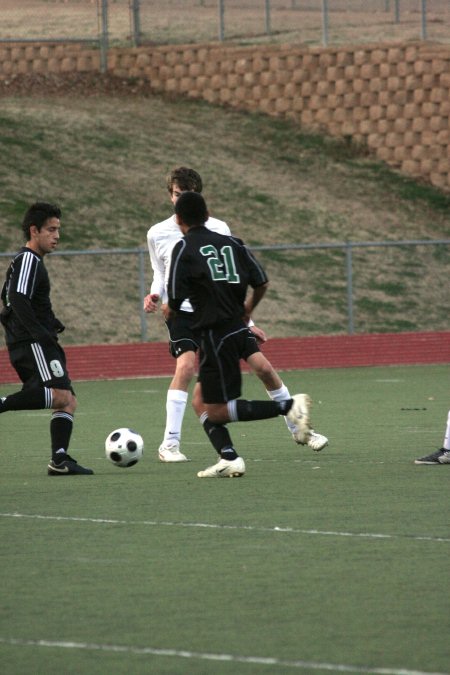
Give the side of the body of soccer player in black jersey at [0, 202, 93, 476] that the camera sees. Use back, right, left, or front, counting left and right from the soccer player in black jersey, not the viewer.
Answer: right

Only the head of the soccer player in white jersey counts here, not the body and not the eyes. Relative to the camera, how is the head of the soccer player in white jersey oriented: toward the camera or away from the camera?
toward the camera

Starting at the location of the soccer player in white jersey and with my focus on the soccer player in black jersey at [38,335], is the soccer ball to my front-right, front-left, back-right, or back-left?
front-left

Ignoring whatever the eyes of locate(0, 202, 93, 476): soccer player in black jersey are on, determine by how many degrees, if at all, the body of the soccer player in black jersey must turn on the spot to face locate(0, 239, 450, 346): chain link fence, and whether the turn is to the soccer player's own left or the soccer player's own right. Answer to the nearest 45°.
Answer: approximately 90° to the soccer player's own left

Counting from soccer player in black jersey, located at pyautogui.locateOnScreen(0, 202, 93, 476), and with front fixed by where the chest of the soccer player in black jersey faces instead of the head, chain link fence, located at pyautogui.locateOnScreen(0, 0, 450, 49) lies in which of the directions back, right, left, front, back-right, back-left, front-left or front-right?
left

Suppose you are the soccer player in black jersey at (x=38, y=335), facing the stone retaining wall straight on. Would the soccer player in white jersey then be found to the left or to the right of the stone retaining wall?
right

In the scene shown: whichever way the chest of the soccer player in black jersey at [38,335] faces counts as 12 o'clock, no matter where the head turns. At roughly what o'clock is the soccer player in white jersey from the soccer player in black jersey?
The soccer player in white jersey is roughly at 11 o'clock from the soccer player in black jersey.

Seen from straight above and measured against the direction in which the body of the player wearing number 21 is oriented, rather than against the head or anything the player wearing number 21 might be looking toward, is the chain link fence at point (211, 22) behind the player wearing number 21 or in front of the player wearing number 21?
in front

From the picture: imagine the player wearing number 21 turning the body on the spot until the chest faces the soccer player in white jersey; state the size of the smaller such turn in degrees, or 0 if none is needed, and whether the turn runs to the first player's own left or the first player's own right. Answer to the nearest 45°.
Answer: approximately 45° to the first player's own right

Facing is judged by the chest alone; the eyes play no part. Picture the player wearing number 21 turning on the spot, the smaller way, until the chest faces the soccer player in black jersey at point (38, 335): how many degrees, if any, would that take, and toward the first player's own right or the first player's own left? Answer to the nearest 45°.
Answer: approximately 45° to the first player's own left

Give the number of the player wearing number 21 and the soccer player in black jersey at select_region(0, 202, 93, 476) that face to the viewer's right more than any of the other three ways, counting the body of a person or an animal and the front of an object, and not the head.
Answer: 1

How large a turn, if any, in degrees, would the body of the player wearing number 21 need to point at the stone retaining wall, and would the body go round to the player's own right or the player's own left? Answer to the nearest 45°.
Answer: approximately 45° to the player's own right

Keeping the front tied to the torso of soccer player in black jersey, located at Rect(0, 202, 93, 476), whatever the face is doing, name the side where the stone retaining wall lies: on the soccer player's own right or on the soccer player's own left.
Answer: on the soccer player's own left

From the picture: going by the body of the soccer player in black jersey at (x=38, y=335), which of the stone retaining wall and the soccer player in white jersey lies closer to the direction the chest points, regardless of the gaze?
the soccer player in white jersey
